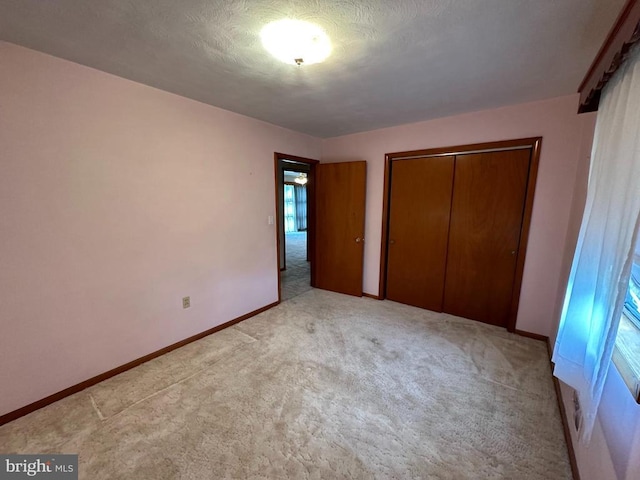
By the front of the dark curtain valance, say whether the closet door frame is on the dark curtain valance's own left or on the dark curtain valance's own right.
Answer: on the dark curtain valance's own right

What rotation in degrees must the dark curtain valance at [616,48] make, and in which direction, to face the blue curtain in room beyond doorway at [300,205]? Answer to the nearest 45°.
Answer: approximately 45° to its right

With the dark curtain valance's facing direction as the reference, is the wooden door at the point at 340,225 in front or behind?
in front

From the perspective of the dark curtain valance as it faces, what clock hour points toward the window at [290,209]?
The window is roughly at 1 o'clock from the dark curtain valance.

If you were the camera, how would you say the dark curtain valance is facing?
facing to the left of the viewer

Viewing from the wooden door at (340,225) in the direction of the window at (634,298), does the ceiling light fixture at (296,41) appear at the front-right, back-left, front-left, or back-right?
front-right

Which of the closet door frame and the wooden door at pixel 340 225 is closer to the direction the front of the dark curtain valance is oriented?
the wooden door
